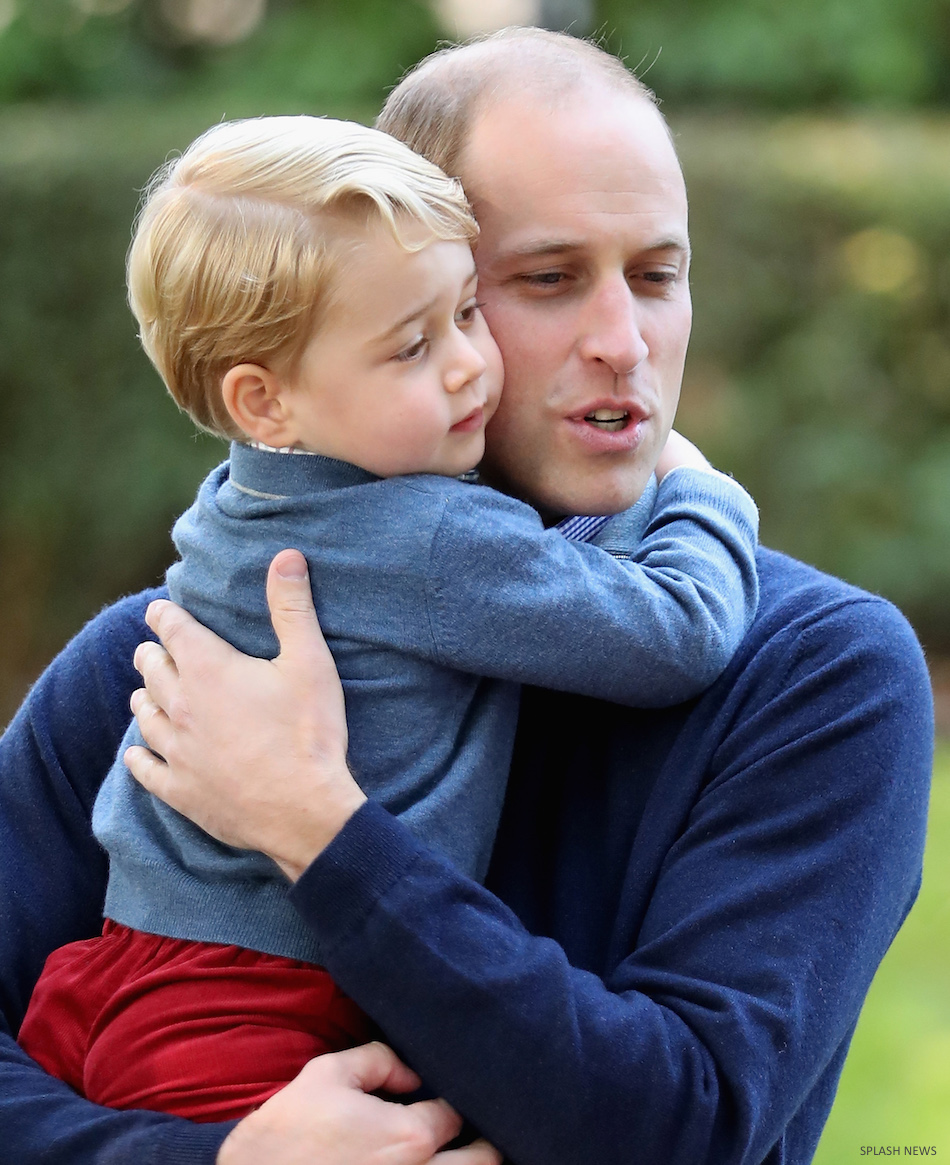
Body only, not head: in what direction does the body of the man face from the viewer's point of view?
toward the camera
